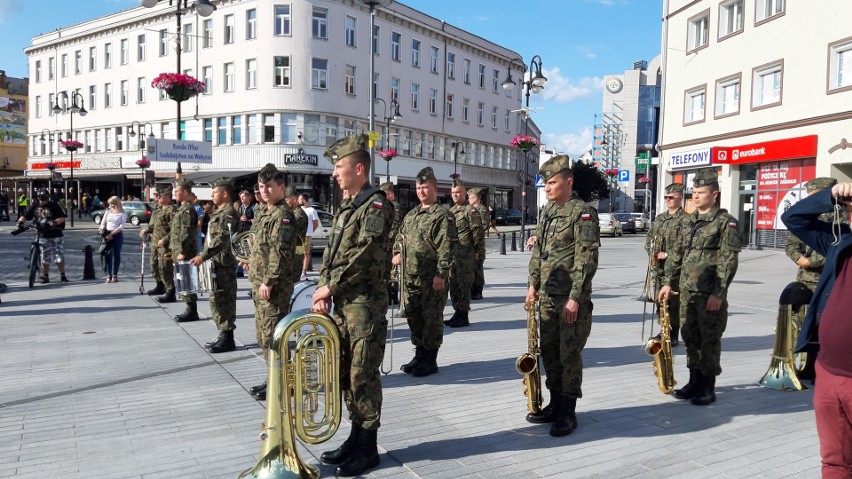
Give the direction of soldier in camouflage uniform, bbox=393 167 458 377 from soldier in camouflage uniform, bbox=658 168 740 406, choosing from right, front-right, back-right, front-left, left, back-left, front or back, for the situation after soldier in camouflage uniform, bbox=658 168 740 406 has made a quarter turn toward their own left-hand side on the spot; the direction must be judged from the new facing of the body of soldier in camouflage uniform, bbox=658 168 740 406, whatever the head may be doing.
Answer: back-right

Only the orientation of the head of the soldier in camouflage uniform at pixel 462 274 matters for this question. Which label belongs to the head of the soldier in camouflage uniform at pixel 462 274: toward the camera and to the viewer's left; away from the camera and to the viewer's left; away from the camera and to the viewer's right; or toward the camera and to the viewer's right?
toward the camera and to the viewer's left

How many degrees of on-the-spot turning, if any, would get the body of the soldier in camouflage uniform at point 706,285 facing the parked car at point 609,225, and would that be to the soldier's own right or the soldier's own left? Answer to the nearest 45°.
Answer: approximately 135° to the soldier's own right

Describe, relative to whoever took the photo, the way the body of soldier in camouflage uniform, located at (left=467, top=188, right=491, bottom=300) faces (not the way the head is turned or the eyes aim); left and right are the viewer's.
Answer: facing the viewer and to the left of the viewer

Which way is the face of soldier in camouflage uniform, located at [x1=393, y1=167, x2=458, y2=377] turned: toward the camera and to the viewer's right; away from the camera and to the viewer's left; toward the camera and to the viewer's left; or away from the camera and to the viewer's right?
toward the camera and to the viewer's left

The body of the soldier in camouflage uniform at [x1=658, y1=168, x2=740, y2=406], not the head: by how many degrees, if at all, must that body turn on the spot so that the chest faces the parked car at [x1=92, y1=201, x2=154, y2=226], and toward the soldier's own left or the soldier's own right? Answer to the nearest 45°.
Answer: approximately 90° to the soldier's own right

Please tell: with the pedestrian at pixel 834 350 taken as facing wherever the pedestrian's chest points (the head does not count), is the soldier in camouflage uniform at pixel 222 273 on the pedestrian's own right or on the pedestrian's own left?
on the pedestrian's own right
